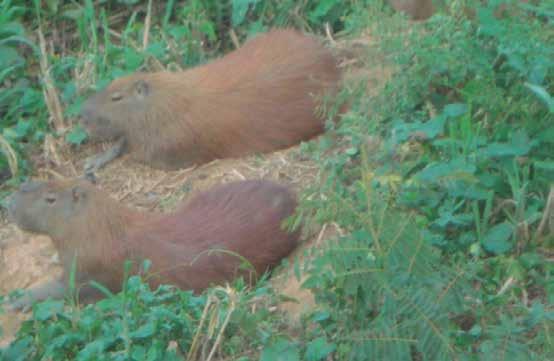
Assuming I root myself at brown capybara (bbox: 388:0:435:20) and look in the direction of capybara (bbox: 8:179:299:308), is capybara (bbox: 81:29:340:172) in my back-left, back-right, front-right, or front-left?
front-right

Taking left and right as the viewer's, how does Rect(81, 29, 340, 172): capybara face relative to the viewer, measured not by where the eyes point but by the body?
facing to the left of the viewer

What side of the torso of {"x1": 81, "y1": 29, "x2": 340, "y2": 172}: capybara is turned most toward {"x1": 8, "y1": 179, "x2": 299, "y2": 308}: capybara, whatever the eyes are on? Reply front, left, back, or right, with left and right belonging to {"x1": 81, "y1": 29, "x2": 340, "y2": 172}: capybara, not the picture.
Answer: left

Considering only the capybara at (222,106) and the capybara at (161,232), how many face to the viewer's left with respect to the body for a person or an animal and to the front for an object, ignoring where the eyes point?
2

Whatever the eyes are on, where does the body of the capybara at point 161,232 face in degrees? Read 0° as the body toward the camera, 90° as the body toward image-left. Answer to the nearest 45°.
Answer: approximately 90°

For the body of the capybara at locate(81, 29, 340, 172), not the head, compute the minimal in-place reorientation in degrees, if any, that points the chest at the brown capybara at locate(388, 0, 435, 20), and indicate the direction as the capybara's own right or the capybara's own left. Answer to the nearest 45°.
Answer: approximately 180°

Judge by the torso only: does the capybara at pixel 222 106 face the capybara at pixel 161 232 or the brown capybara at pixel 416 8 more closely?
the capybara

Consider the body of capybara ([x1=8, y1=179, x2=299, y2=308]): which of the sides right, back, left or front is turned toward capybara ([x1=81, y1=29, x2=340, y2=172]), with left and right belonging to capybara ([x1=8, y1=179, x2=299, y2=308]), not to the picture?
right

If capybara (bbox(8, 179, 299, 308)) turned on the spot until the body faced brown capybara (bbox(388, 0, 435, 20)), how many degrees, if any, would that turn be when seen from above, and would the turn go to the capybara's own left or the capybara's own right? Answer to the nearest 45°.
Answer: approximately 135° to the capybara's own right

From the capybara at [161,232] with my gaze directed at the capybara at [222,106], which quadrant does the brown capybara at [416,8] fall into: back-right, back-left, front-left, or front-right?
front-right

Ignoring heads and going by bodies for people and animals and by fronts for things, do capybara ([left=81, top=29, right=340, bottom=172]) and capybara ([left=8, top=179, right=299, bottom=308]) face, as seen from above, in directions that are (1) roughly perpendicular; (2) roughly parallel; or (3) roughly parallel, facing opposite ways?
roughly parallel
